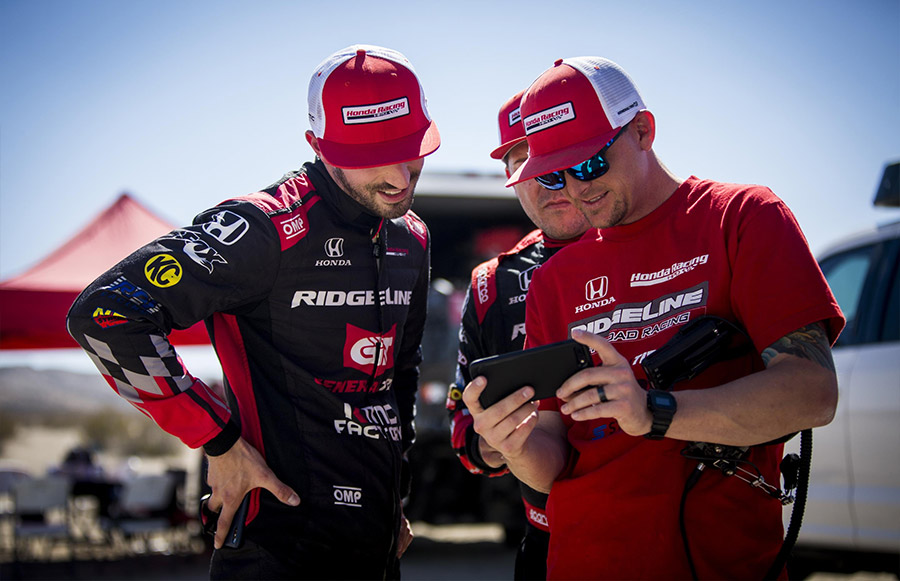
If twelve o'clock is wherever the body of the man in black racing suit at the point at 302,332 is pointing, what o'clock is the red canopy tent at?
The red canopy tent is roughly at 7 o'clock from the man in black racing suit.

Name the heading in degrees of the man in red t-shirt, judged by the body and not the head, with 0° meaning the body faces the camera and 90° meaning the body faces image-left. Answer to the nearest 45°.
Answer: approximately 45°

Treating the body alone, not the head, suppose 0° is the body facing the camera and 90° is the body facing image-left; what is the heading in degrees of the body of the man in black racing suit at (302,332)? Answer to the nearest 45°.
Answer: approximately 315°

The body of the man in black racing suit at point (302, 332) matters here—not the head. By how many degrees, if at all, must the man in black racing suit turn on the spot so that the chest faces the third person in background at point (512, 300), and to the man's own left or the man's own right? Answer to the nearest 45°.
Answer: approximately 90° to the man's own left

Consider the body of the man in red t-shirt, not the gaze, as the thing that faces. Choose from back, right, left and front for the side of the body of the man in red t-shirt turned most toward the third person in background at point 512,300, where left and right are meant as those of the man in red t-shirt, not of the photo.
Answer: right
